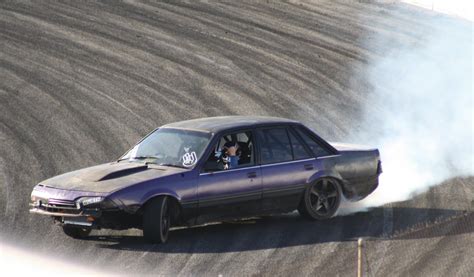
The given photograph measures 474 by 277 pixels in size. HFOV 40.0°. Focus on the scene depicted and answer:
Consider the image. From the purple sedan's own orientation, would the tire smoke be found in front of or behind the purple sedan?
behind

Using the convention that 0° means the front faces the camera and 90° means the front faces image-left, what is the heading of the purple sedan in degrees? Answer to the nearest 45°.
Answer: approximately 45°
